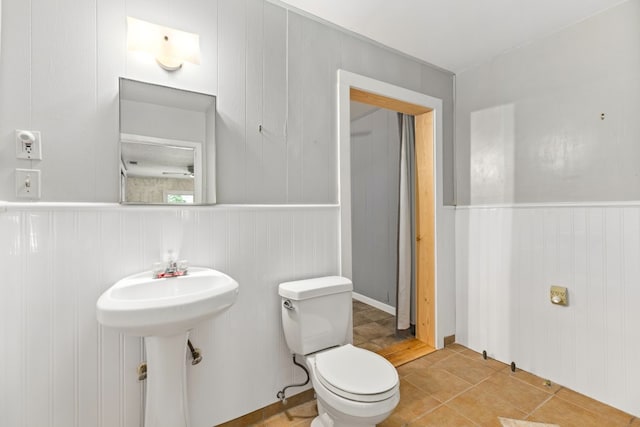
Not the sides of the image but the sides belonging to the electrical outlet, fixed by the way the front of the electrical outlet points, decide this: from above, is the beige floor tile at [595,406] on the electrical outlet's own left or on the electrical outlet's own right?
on the electrical outlet's own left

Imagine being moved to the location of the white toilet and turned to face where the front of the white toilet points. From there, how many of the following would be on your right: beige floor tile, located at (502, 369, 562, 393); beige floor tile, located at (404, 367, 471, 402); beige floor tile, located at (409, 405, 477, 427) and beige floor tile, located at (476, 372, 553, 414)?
0

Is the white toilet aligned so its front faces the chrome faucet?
no

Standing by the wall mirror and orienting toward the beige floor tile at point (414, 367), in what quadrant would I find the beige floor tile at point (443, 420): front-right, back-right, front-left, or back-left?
front-right

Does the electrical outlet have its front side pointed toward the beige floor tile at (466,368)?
no

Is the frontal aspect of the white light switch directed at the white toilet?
no

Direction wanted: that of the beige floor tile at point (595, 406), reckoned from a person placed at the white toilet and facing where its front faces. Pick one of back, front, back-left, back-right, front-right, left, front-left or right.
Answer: front-left

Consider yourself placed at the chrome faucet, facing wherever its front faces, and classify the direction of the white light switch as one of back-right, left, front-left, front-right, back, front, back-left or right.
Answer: right

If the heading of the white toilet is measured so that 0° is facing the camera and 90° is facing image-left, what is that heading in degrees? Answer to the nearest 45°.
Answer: approximately 315°

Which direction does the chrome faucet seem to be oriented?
toward the camera

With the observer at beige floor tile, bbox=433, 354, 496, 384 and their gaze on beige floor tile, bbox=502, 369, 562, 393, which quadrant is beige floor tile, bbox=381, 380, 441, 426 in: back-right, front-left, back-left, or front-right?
back-right

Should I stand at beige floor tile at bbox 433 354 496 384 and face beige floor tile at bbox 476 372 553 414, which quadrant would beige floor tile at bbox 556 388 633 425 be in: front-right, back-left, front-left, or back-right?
front-left

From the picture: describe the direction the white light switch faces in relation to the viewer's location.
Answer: facing the viewer
